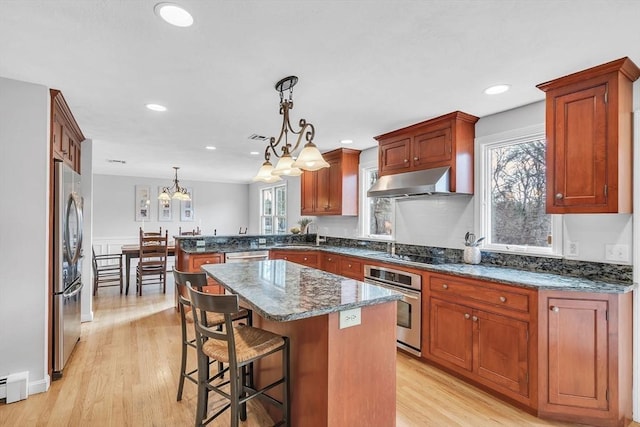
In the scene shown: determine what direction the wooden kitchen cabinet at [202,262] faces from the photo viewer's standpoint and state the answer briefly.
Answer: facing the viewer

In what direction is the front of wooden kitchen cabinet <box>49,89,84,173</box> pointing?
to the viewer's right

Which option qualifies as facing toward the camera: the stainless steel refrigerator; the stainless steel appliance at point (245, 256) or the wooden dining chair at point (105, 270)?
the stainless steel appliance

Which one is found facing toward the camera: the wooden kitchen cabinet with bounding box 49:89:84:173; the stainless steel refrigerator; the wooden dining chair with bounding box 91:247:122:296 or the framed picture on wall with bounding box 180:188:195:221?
the framed picture on wall

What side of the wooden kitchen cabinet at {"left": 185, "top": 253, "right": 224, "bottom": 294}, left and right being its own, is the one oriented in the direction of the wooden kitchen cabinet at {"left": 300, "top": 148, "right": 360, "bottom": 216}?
left

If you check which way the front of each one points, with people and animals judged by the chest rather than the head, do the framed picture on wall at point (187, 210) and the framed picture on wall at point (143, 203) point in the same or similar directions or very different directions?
same or similar directions

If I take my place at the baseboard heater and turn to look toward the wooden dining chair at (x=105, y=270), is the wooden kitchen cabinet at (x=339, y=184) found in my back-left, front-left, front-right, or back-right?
front-right

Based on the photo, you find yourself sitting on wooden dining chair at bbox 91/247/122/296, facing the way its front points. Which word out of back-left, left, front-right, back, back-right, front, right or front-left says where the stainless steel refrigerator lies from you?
right

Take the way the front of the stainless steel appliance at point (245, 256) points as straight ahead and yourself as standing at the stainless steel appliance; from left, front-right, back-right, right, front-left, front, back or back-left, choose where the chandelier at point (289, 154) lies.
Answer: front

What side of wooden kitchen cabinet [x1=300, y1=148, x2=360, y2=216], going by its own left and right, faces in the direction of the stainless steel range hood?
left

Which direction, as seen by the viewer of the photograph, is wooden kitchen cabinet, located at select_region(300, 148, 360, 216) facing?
facing the viewer and to the left of the viewer

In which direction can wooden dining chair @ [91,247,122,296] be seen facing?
to the viewer's right

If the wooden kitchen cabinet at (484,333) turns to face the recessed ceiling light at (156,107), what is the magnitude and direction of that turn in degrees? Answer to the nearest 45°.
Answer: approximately 45° to its right

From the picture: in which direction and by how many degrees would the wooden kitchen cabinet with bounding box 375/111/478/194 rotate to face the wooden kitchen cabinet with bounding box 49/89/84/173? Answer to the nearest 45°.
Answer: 0° — it already faces it

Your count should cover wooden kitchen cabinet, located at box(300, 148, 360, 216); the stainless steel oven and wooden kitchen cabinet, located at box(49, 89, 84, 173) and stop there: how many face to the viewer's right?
1
